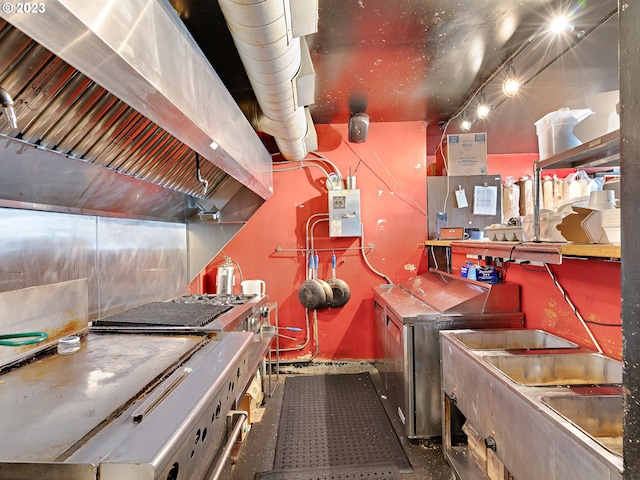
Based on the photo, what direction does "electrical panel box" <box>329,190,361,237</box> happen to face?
toward the camera

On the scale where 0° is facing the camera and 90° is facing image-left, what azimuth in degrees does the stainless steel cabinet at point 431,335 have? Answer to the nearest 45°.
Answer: approximately 90°

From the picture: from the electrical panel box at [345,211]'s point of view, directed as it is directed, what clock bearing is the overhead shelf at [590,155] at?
The overhead shelf is roughly at 11 o'clock from the electrical panel box.

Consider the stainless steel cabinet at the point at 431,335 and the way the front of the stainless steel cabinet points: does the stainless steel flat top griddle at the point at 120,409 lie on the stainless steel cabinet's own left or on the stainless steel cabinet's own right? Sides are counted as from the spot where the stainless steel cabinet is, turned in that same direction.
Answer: on the stainless steel cabinet's own left

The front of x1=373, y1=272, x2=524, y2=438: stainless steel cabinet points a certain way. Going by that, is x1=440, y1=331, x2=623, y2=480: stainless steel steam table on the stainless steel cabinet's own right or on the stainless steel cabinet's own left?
on the stainless steel cabinet's own left

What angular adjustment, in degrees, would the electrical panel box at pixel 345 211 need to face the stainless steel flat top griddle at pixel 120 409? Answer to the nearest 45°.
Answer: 0° — it already faces it

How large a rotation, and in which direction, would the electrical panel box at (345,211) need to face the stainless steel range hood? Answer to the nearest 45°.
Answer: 0° — it already faces it

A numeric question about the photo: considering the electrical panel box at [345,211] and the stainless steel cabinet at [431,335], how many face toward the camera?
1

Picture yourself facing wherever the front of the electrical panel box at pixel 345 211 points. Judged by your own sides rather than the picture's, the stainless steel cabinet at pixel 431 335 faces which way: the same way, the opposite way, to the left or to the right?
to the right
